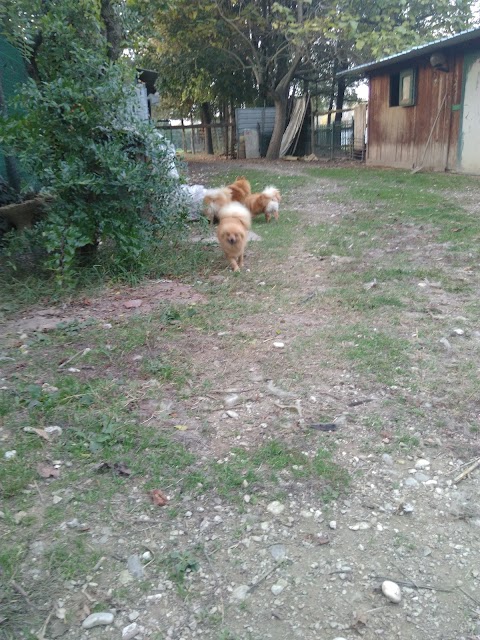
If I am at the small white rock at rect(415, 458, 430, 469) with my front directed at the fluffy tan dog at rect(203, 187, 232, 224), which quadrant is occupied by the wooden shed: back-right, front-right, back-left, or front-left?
front-right

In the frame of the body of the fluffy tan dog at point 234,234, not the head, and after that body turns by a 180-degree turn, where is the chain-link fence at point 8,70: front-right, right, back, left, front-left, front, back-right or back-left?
front-left

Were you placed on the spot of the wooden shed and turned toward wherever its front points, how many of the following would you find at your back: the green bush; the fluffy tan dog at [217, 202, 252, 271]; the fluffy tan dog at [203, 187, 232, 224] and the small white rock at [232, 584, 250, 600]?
0

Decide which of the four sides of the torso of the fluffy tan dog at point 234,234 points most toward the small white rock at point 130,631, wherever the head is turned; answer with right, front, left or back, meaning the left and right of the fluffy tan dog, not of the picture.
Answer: front

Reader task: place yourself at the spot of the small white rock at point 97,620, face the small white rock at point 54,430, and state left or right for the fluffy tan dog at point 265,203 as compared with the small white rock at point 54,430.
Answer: right

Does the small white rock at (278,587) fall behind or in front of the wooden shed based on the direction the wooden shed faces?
in front

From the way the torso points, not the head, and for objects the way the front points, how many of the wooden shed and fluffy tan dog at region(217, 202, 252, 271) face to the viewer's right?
0

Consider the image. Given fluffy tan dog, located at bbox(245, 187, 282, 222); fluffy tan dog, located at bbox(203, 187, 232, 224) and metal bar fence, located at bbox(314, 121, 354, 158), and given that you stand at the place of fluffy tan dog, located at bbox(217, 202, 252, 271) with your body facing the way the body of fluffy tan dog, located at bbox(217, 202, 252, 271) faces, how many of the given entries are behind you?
3

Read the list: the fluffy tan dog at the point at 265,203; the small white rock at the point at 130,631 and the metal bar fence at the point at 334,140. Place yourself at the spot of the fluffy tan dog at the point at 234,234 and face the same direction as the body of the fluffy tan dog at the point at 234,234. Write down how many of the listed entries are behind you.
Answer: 2

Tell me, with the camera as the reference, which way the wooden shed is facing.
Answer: facing the viewer and to the left of the viewer

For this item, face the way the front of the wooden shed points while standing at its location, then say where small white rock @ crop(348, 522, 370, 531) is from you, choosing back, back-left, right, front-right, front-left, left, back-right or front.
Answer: front-left

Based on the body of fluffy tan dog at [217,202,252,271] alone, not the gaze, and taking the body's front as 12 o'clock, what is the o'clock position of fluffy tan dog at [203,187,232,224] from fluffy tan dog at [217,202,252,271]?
fluffy tan dog at [203,187,232,224] is roughly at 6 o'clock from fluffy tan dog at [217,202,252,271].

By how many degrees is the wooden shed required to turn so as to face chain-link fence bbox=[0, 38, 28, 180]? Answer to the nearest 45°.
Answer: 0° — it already faces it

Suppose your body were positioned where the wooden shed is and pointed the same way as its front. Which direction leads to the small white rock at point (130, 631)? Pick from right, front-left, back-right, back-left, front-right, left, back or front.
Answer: front-left

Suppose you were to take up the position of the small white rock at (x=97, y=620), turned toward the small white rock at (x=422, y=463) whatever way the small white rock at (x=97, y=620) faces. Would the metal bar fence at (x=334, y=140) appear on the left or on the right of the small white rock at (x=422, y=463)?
left

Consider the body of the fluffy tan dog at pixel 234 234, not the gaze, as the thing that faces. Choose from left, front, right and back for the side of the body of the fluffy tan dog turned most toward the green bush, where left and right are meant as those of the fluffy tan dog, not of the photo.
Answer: right

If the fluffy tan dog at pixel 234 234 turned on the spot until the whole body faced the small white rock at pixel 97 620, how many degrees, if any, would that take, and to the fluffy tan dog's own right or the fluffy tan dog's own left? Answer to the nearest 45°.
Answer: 0° — it already faces it

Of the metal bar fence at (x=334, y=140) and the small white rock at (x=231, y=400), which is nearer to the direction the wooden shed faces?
the small white rock

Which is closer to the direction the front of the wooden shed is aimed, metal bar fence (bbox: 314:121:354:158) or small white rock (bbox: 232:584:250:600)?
the small white rock

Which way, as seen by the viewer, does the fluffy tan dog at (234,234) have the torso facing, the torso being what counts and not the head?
toward the camera
